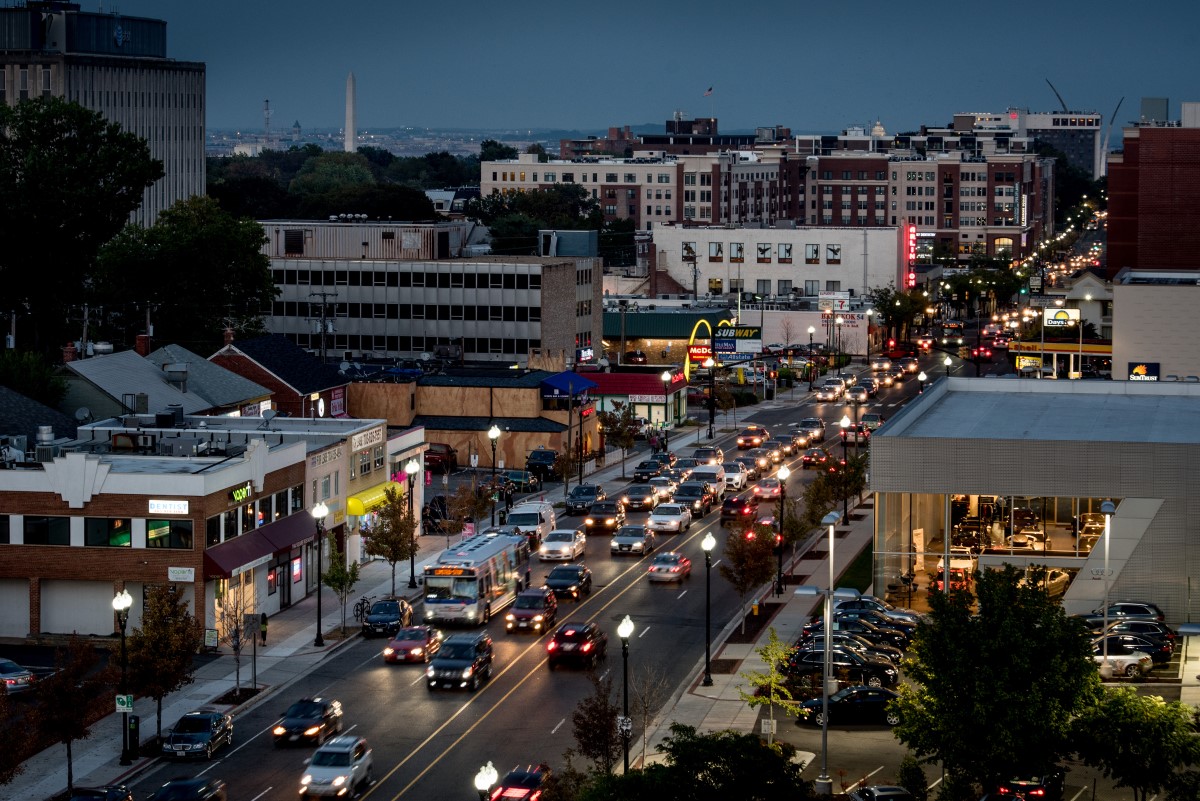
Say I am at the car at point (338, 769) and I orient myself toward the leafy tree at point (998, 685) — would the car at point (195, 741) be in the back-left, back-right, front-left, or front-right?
back-left

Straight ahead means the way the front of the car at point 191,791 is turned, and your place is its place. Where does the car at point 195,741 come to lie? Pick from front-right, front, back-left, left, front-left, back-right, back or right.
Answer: back-right

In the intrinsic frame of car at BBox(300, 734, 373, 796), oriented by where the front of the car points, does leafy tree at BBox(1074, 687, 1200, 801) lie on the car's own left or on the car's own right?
on the car's own left

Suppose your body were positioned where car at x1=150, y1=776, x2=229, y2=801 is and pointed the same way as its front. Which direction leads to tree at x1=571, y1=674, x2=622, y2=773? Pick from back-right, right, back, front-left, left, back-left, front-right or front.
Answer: back-left

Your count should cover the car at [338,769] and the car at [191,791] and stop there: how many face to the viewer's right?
0

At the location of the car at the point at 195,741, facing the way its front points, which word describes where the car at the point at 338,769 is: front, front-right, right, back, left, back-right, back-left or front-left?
left

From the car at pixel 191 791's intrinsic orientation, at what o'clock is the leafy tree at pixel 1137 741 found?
The leafy tree is roughly at 8 o'clock from the car.

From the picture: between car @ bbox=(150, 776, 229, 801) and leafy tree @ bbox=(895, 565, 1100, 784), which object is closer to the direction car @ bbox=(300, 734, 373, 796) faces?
the car

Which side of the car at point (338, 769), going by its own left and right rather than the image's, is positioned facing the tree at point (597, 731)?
left

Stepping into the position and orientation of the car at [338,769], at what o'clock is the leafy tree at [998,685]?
The leafy tree is roughly at 8 o'clock from the car.

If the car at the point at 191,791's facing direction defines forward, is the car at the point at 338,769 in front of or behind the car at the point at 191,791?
behind

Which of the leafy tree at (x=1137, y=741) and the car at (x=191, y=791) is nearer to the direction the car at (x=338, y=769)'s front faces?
the car

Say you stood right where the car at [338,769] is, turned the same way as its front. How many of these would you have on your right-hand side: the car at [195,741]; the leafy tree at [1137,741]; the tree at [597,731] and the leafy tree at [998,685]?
1
